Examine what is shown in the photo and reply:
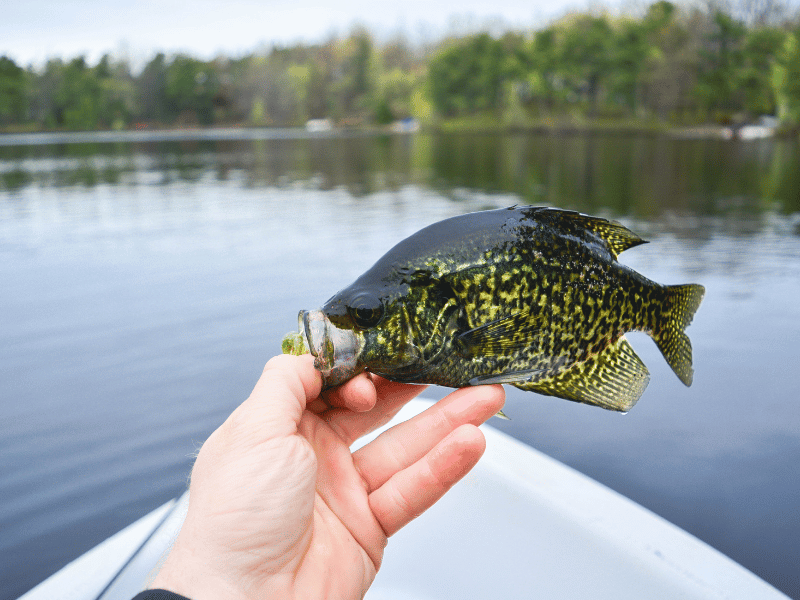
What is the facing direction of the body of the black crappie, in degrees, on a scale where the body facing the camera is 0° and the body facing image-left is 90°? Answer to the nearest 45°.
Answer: approximately 90°
